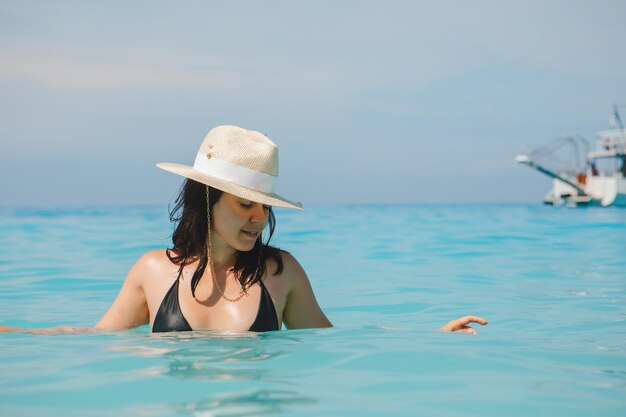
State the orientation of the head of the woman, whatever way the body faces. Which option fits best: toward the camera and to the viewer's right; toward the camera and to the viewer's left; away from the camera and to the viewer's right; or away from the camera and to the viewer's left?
toward the camera and to the viewer's right

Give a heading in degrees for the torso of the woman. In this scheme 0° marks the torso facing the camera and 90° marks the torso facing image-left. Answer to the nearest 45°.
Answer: approximately 0°
